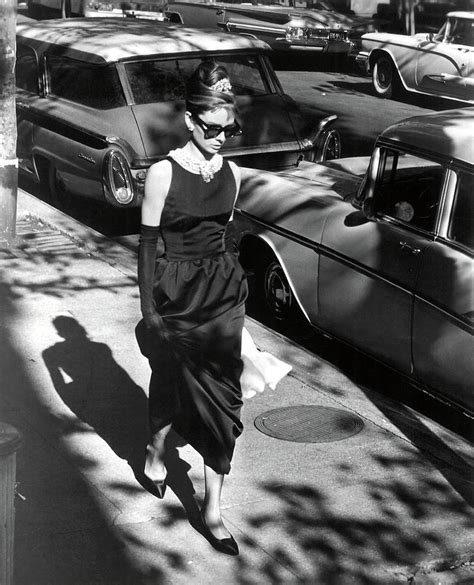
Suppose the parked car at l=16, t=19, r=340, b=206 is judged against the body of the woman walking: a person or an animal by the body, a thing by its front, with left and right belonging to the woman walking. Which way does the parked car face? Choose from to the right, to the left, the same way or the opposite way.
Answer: the opposite way

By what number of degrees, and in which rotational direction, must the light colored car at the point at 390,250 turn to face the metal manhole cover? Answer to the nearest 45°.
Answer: approximately 90° to its left

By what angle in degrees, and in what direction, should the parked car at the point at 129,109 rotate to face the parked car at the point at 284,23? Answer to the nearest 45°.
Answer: approximately 45° to its right

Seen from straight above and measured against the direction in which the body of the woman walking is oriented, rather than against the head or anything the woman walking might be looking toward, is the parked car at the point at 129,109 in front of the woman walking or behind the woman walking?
behind

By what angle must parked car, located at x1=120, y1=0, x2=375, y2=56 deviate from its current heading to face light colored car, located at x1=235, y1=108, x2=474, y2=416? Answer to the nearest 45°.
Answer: approximately 45° to its right

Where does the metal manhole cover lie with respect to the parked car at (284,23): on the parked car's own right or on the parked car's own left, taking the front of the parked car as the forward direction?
on the parked car's own right

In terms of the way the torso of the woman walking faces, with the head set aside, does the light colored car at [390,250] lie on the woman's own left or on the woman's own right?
on the woman's own left

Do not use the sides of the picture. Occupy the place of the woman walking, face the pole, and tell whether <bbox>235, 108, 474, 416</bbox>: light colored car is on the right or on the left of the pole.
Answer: right

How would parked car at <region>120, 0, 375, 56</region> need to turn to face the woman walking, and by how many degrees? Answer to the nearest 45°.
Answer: approximately 45° to its right

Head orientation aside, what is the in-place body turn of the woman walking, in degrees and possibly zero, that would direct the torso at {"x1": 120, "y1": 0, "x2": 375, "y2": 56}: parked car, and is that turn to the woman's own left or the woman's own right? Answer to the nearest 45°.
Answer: approximately 135° to the woman's own left

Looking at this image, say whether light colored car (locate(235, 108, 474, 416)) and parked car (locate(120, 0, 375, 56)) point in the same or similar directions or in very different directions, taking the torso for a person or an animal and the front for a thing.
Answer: very different directions
